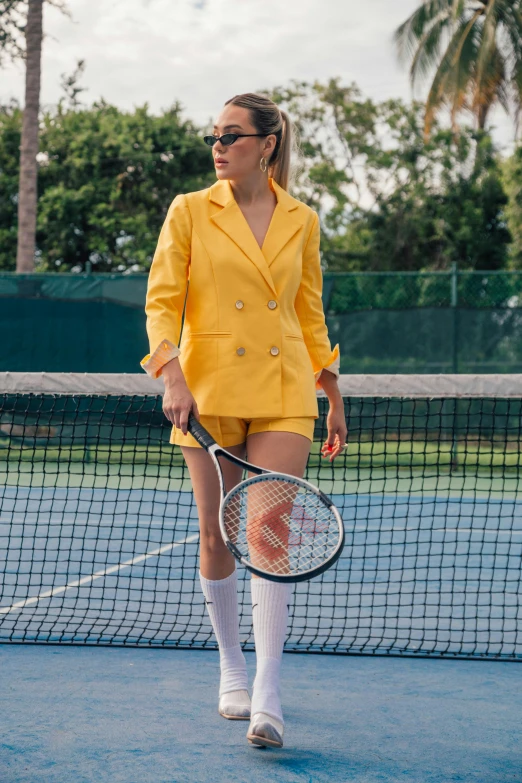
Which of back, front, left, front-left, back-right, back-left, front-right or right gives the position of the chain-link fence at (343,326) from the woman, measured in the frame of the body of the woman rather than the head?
back

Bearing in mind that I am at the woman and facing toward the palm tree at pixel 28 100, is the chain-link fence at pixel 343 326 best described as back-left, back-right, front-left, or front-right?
front-right

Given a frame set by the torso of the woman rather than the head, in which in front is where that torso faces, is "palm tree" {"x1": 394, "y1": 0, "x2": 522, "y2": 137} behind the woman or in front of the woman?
behind

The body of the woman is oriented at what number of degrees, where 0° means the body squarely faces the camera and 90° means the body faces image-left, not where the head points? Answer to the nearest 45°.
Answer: approximately 0°

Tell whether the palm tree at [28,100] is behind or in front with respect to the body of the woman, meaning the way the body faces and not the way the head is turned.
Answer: behind
